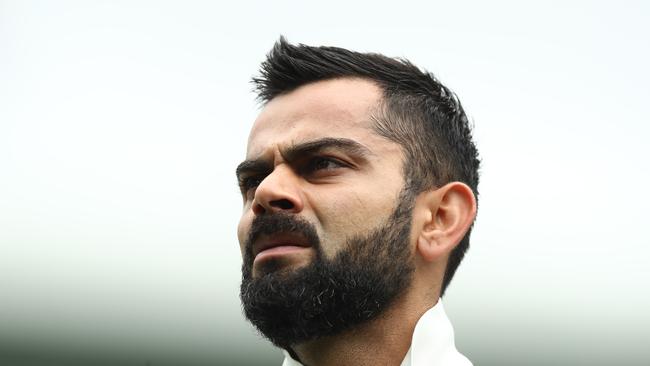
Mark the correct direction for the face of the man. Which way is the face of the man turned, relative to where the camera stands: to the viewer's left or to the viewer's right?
to the viewer's left
